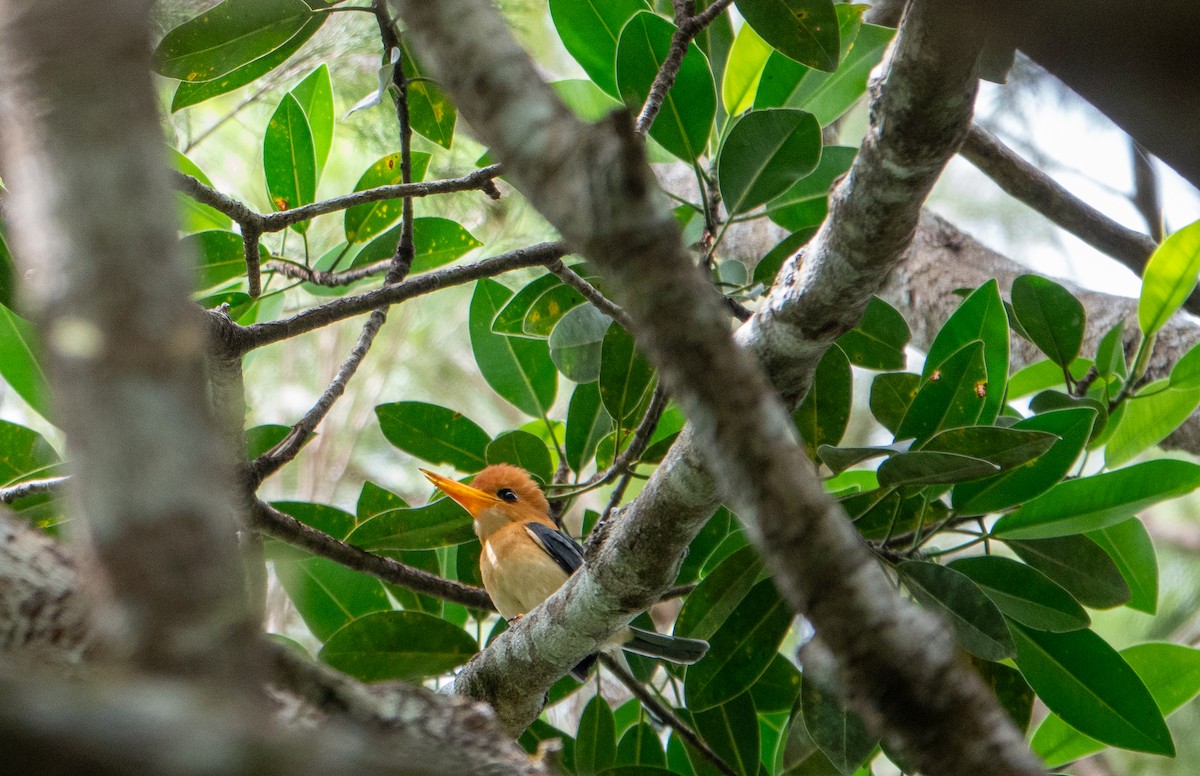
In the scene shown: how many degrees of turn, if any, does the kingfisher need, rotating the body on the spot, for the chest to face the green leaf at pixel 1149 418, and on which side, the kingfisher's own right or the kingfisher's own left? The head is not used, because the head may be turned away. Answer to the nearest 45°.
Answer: approximately 135° to the kingfisher's own left

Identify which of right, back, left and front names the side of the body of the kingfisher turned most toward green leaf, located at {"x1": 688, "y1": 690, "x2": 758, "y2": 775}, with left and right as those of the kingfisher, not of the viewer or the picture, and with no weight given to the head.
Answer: left

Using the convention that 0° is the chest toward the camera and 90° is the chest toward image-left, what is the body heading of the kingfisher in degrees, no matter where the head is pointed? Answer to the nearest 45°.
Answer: approximately 90°

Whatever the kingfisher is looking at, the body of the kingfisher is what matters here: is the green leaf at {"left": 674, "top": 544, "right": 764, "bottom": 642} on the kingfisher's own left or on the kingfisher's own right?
on the kingfisher's own left

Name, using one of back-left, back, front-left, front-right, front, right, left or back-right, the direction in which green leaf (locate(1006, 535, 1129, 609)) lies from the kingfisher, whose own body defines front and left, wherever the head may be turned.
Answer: back-left

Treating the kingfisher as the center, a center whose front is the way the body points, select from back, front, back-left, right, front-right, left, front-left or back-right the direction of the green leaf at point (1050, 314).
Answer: back-left
